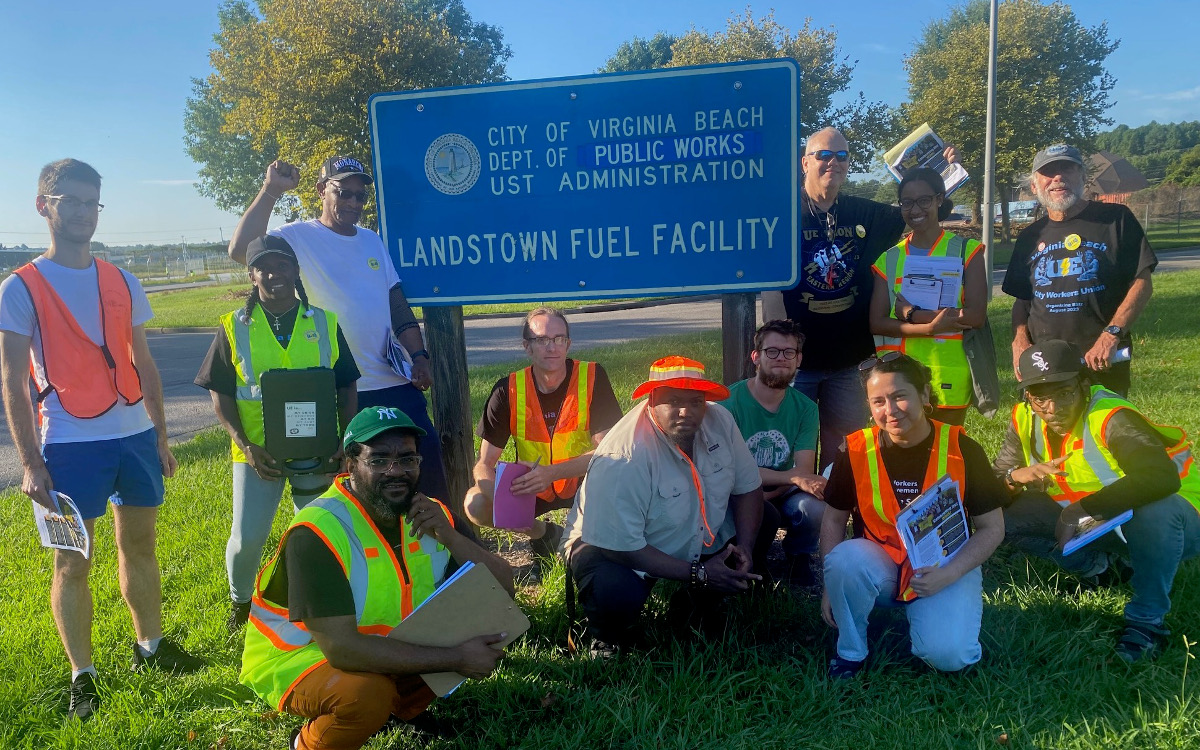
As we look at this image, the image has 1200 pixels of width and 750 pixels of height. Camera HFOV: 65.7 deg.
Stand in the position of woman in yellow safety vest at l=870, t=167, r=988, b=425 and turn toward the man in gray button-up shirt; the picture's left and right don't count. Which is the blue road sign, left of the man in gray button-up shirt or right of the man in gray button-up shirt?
right

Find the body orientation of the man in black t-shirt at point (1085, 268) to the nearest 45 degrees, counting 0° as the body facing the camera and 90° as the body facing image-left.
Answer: approximately 0°

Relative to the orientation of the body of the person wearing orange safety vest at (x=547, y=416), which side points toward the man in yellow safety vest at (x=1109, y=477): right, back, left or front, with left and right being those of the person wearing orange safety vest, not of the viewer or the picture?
left

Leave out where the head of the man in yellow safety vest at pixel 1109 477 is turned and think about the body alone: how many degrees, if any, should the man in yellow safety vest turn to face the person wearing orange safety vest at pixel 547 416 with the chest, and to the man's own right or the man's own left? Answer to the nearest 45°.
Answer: approximately 45° to the man's own right

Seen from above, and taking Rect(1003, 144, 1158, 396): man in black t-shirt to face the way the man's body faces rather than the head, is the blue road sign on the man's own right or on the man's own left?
on the man's own right

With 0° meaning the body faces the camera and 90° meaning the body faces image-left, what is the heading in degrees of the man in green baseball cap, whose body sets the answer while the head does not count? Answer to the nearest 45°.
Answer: approximately 315°

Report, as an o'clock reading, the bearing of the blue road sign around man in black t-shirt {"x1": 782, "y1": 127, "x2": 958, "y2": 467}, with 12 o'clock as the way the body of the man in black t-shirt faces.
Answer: The blue road sign is roughly at 2 o'clock from the man in black t-shirt.

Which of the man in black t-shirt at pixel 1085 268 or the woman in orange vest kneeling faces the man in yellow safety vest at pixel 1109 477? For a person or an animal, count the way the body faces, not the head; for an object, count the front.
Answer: the man in black t-shirt

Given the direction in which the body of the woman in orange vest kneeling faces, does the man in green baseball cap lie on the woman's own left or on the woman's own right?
on the woman's own right

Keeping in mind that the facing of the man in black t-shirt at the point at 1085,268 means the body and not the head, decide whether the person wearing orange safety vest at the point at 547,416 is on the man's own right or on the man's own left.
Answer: on the man's own right

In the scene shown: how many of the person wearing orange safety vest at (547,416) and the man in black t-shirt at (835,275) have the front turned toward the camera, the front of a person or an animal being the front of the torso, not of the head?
2
